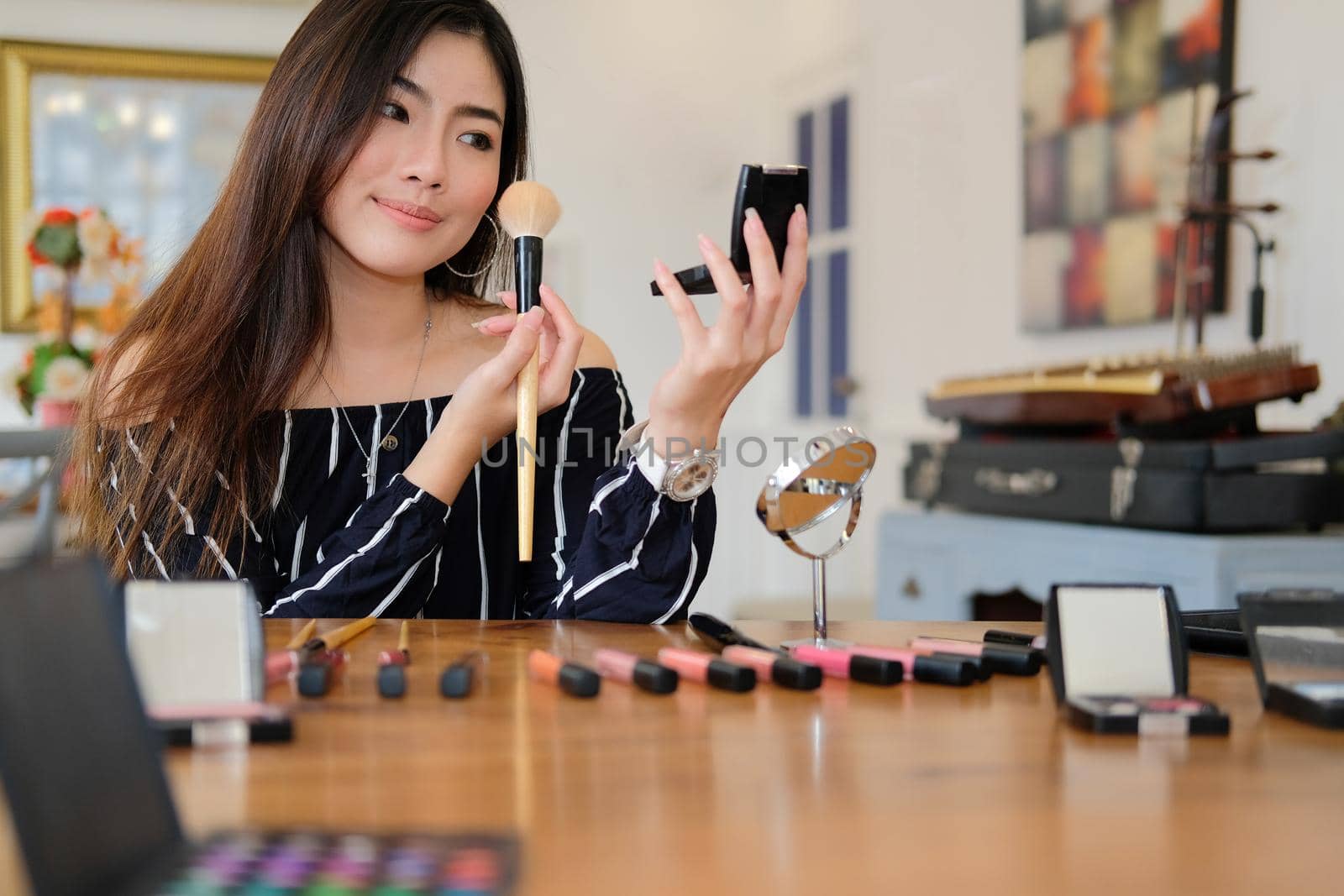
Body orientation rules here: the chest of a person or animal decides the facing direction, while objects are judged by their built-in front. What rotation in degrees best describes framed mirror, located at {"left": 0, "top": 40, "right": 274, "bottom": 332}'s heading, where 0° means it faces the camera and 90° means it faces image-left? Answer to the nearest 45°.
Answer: approximately 315°

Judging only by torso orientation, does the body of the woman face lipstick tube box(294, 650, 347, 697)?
yes

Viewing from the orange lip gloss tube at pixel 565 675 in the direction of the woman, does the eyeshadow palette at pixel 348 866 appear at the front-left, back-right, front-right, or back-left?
back-left

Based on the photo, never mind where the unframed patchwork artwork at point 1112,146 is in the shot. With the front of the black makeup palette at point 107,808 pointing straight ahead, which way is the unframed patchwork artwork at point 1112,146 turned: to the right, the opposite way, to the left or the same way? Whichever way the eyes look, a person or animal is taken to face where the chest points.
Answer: the opposite way

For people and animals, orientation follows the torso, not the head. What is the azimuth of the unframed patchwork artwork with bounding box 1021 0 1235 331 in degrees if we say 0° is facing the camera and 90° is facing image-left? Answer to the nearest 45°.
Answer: approximately 45°

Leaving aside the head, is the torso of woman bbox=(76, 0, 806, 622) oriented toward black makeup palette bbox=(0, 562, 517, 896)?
yes

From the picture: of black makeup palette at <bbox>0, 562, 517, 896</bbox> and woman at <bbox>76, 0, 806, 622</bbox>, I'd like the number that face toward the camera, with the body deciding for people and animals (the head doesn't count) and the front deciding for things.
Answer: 1
